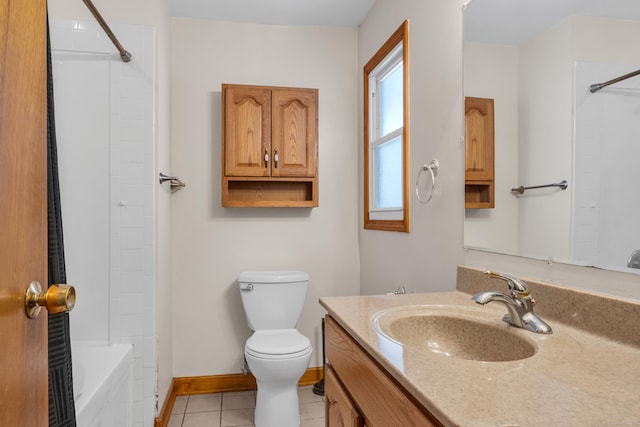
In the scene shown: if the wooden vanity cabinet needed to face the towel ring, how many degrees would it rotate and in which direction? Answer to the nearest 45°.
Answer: approximately 135° to its right

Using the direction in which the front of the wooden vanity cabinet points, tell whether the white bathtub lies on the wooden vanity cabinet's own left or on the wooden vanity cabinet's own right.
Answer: on the wooden vanity cabinet's own right

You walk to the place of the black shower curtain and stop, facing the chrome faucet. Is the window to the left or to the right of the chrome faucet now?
left

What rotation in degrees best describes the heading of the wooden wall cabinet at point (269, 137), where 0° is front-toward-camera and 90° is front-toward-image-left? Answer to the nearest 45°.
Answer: approximately 0°

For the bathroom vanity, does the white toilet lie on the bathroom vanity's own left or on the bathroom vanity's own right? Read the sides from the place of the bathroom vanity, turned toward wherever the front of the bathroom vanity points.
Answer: on the bathroom vanity's own right

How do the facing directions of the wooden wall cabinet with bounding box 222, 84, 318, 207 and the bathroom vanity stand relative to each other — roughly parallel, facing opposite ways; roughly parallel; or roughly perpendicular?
roughly perpendicular

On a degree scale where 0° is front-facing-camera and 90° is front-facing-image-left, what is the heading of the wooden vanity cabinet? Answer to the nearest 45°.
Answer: approximately 45°

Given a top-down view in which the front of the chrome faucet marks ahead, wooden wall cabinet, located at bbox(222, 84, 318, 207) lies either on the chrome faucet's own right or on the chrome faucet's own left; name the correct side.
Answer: on the chrome faucet's own right

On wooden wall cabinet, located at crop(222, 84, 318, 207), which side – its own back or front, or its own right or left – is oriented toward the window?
left

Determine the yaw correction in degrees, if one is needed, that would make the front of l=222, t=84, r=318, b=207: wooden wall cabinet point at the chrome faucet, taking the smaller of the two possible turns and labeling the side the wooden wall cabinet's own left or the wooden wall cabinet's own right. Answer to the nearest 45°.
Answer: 0° — it already faces it
